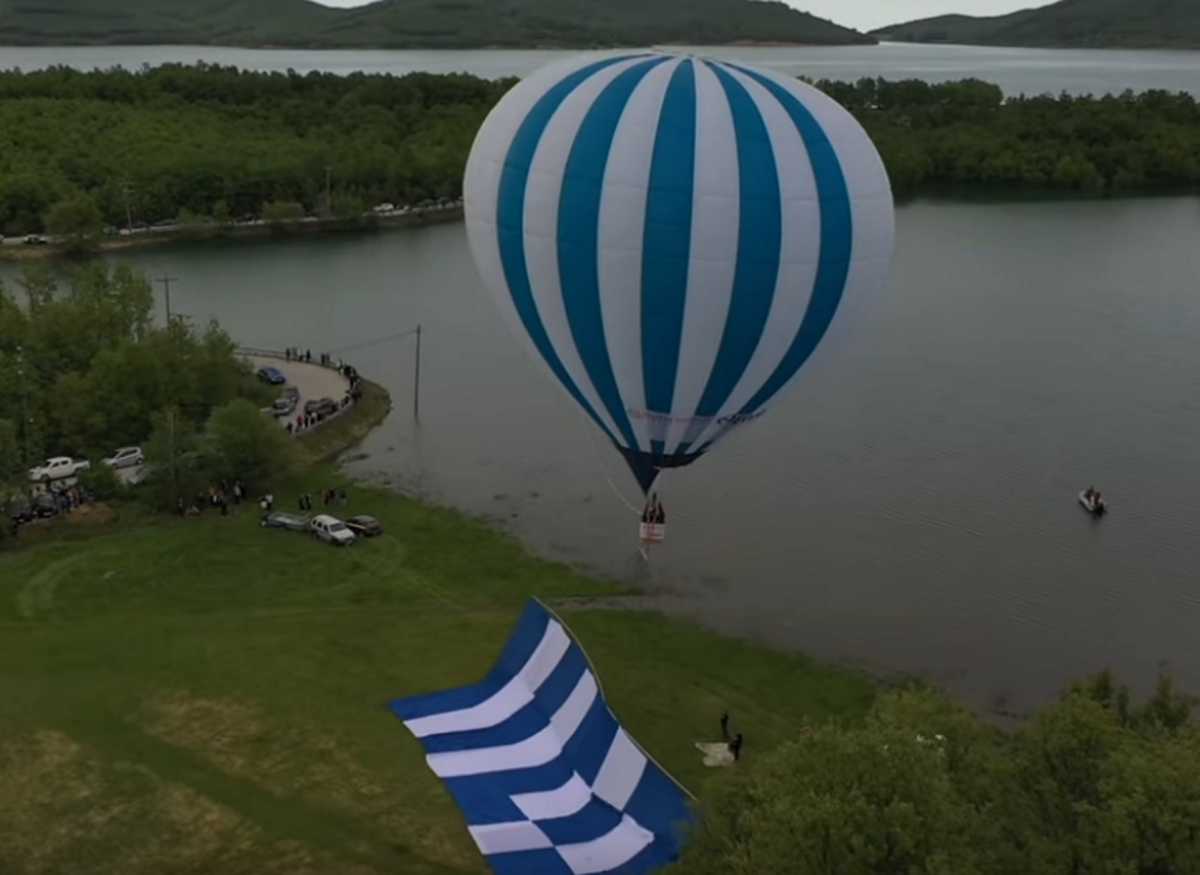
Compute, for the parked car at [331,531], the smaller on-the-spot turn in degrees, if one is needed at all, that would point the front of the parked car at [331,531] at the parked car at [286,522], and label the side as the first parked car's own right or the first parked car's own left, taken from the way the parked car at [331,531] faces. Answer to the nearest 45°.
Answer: approximately 180°

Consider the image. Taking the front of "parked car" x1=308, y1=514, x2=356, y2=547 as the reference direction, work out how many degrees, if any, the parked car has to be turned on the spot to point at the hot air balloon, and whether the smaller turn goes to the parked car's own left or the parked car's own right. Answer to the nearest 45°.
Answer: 0° — it already faces it

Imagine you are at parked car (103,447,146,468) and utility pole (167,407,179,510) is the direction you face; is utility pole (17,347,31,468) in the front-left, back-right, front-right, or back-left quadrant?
back-right

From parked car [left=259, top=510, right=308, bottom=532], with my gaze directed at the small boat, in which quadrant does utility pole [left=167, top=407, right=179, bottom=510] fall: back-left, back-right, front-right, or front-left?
back-left

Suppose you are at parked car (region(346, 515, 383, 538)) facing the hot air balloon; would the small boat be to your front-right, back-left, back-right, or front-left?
front-left

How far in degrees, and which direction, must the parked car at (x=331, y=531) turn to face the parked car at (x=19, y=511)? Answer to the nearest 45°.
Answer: approximately 135° to its right

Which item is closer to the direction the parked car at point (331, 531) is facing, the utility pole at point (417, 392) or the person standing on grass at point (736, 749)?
the person standing on grass

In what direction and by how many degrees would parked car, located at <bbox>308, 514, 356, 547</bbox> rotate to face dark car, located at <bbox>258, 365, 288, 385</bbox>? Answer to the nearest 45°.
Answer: approximately 135° to its left

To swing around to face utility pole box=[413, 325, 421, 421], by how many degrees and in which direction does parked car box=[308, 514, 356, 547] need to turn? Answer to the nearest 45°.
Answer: approximately 135° to its left

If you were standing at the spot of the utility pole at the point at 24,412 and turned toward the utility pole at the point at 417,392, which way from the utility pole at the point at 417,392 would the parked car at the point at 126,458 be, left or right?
right

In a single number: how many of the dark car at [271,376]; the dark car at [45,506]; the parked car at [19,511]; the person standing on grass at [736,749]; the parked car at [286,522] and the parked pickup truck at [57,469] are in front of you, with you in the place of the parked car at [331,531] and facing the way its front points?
1

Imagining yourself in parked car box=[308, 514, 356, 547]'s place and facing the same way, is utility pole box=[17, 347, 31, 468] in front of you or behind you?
behind

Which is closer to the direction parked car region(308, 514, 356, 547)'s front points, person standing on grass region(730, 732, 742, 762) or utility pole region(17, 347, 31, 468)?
the person standing on grass

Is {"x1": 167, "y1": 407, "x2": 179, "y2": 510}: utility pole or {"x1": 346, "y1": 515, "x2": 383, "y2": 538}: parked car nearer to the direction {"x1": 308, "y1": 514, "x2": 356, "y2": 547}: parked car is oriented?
the parked car

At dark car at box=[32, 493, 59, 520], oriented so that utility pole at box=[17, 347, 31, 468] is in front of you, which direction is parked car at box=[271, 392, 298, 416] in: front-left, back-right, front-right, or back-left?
front-right

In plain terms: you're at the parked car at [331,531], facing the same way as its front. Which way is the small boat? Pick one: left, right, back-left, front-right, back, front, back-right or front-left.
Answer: front-left

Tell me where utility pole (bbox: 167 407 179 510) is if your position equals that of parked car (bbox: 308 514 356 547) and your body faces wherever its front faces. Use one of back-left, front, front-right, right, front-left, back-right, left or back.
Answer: back

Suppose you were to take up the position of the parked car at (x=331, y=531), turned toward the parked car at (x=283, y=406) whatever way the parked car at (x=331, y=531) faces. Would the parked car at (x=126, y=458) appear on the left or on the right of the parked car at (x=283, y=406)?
left

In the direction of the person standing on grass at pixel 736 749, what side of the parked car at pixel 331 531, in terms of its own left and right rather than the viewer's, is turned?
front

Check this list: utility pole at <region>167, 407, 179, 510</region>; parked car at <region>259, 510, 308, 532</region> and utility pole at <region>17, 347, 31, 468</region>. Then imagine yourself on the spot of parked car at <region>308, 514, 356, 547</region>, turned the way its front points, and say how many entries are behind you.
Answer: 3

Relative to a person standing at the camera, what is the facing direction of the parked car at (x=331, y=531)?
facing the viewer and to the right of the viewer
